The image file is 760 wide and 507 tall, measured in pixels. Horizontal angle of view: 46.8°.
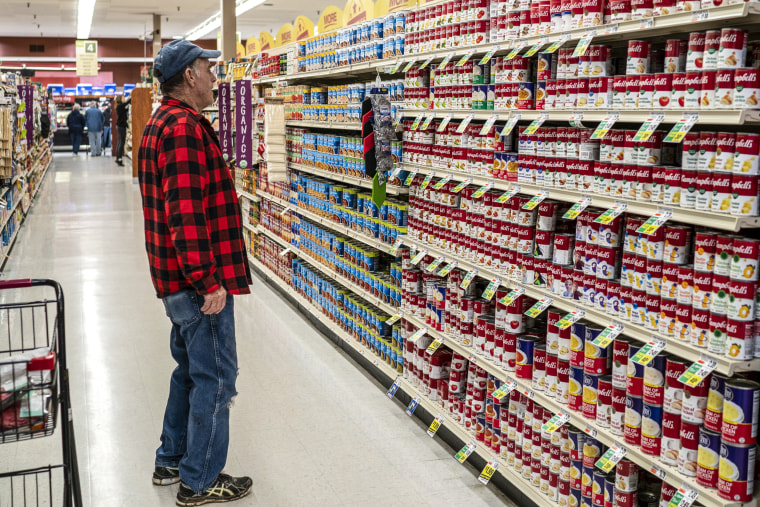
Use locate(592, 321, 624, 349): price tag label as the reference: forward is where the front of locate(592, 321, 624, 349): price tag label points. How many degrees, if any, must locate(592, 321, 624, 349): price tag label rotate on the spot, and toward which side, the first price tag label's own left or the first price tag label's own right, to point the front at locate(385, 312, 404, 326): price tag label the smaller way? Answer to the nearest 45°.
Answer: approximately 90° to the first price tag label's own right

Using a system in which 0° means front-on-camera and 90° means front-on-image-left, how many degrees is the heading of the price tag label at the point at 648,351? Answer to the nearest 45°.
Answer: approximately 45°

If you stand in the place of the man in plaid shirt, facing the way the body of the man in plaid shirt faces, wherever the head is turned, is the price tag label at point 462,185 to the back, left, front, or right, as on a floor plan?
front

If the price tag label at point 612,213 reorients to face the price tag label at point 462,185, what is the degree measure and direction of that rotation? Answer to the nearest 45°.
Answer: approximately 90° to its right

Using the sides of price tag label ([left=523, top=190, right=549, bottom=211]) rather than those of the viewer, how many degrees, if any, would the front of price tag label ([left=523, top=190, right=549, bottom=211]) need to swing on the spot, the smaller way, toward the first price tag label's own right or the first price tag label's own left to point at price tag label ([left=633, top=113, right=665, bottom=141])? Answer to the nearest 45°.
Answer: approximately 90° to the first price tag label's own left

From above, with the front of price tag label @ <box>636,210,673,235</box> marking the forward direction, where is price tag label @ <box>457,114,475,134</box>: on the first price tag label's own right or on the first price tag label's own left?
on the first price tag label's own right

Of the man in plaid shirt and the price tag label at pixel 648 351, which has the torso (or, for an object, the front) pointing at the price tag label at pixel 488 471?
the man in plaid shirt

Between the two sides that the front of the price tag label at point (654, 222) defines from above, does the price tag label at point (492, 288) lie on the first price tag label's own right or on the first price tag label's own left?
on the first price tag label's own right

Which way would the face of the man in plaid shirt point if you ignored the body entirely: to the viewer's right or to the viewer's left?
to the viewer's right

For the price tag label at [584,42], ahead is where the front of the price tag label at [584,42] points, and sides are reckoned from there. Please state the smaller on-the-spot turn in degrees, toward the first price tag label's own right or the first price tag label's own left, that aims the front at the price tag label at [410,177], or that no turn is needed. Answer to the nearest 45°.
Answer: approximately 90° to the first price tag label's own right

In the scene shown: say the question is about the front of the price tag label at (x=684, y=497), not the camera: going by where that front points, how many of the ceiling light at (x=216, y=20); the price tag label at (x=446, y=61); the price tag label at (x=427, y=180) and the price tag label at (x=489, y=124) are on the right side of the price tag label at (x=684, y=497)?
4

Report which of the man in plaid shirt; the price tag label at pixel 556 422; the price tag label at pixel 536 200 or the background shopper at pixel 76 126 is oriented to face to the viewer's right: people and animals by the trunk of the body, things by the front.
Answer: the man in plaid shirt

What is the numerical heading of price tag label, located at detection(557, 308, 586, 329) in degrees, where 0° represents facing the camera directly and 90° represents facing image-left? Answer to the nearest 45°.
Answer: approximately 45°
